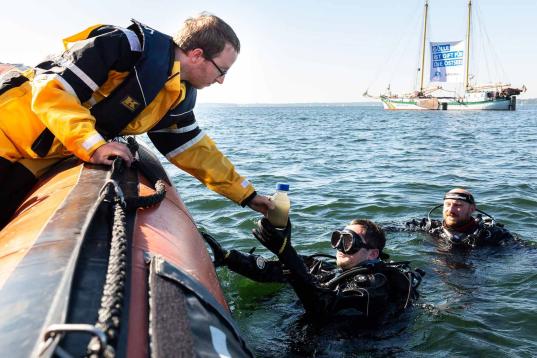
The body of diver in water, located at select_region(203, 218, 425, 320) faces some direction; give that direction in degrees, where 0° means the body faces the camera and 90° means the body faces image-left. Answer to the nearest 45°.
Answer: approximately 45°

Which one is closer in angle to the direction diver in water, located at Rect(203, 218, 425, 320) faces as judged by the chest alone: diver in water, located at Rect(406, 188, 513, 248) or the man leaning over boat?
the man leaning over boat

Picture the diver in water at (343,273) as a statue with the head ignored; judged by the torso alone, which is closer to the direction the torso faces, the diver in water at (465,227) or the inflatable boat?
the inflatable boat

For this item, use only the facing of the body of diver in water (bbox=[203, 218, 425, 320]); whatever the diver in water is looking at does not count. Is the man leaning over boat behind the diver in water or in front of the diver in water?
in front

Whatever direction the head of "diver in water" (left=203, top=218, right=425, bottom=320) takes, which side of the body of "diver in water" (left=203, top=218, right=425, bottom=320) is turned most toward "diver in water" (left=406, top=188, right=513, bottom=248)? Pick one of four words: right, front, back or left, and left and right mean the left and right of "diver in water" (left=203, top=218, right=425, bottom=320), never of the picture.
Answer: back

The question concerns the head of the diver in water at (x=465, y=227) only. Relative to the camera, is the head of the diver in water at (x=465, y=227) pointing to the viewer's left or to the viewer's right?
to the viewer's left

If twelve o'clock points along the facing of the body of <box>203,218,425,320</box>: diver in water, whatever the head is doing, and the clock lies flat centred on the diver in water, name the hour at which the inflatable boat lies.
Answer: The inflatable boat is roughly at 11 o'clock from the diver in water.
